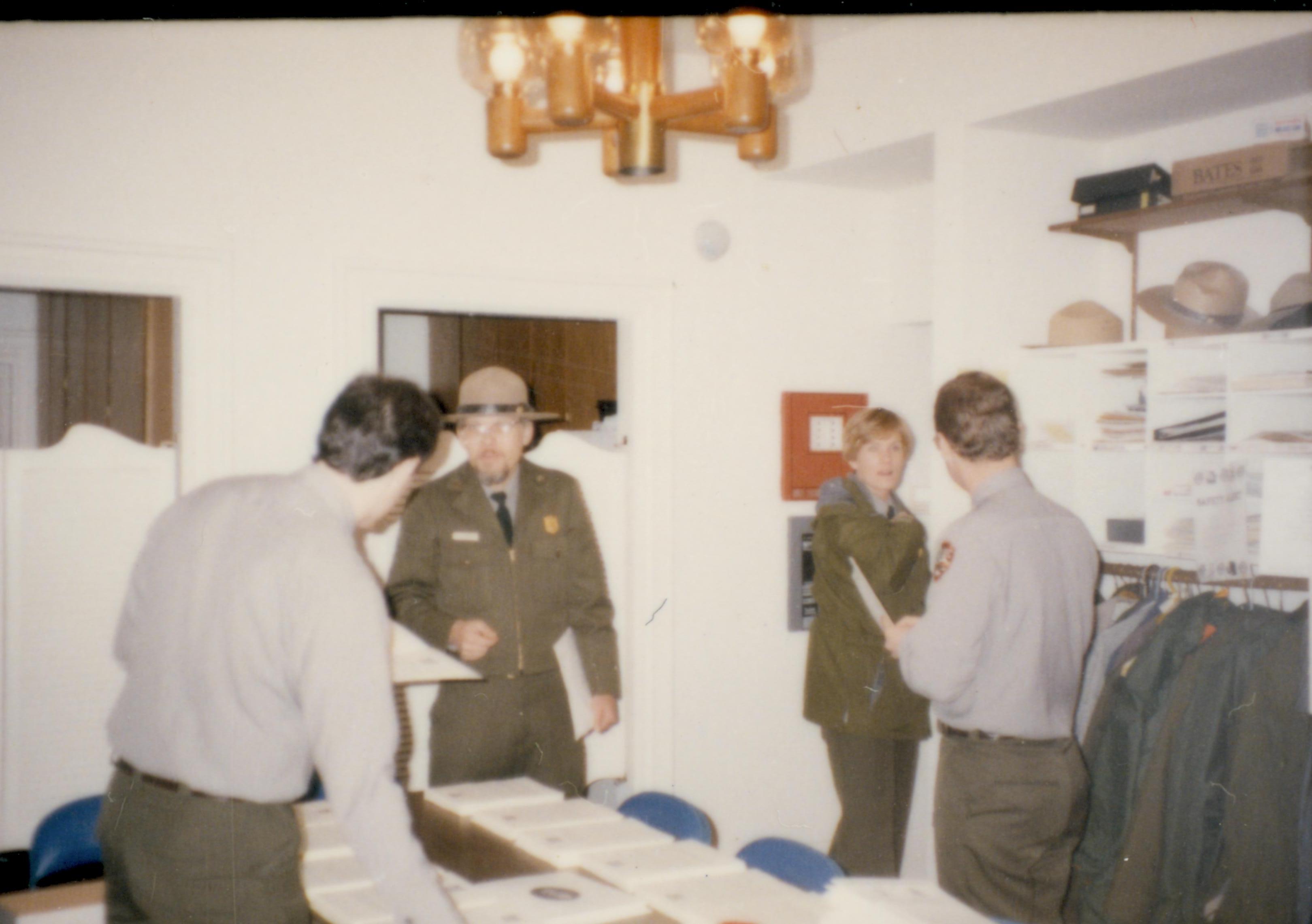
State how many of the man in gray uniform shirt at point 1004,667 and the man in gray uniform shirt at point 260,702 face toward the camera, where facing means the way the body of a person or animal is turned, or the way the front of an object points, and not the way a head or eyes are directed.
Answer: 0

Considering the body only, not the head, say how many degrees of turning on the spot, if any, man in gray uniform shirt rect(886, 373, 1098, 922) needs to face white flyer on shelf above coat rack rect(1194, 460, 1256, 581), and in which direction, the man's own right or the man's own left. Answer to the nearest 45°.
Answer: approximately 90° to the man's own right

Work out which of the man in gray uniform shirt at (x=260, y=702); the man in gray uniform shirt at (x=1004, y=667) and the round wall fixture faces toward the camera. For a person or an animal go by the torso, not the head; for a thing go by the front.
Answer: the round wall fixture

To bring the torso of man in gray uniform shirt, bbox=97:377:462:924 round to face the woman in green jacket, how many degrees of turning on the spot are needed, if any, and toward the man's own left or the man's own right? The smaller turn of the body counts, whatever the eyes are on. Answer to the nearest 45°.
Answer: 0° — they already face them

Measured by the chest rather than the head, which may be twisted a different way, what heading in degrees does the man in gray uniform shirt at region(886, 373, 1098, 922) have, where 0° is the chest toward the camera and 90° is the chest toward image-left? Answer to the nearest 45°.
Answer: approximately 135°

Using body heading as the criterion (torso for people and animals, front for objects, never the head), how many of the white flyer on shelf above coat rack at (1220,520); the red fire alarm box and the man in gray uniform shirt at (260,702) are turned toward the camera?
2

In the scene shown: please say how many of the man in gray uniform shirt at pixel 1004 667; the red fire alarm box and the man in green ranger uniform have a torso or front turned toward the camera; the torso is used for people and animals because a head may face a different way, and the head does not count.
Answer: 2

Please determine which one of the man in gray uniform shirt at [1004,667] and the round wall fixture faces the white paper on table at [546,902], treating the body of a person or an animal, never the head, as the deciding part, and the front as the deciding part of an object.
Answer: the round wall fixture

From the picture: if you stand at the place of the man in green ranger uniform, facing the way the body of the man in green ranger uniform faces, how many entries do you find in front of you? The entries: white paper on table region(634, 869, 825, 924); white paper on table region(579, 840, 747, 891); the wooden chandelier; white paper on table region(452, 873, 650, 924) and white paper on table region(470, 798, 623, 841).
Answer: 5

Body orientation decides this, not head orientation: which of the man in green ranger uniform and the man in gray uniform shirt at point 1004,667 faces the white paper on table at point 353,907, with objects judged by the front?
the man in green ranger uniform

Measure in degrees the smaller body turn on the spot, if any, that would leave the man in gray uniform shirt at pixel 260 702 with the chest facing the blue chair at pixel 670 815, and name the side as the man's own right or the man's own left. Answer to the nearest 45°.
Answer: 0° — they already face it

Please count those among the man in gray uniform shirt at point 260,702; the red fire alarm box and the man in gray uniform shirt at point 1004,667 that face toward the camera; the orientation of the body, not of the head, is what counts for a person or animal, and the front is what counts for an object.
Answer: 1
